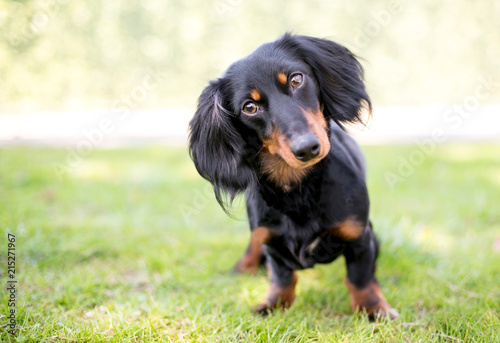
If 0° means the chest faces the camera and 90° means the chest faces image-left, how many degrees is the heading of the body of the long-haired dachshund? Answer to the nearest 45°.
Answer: approximately 0°
